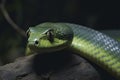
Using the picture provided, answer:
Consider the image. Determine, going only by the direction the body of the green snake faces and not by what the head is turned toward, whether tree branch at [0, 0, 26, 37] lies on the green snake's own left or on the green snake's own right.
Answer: on the green snake's own right

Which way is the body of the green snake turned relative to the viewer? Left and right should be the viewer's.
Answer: facing the viewer and to the left of the viewer
